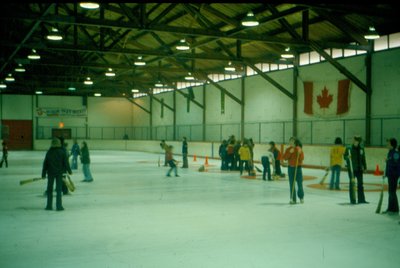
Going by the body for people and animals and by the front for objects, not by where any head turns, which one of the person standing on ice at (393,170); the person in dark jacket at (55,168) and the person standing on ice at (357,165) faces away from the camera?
the person in dark jacket

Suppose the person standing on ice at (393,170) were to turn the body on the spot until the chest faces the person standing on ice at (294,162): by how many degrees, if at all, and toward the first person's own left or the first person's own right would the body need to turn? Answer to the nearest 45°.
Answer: approximately 45° to the first person's own right

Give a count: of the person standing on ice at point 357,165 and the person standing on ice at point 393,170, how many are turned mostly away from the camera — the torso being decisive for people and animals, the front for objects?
0

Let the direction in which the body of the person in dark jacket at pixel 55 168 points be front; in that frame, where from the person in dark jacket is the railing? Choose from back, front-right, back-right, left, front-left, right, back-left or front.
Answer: front-right

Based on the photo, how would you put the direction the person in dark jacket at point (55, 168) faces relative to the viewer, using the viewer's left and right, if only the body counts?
facing away from the viewer

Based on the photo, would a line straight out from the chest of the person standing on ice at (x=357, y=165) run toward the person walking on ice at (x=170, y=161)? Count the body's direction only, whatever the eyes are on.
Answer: no

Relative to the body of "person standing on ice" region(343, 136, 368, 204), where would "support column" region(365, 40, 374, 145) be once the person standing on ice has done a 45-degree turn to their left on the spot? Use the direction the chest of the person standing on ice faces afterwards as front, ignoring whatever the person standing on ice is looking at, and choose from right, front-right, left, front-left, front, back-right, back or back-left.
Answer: back-left

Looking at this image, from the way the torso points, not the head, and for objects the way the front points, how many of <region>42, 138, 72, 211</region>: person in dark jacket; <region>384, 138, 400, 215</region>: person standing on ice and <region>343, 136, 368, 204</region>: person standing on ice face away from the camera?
1

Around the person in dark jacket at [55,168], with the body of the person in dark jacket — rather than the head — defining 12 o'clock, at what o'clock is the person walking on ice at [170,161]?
The person walking on ice is roughly at 1 o'clock from the person in dark jacket.

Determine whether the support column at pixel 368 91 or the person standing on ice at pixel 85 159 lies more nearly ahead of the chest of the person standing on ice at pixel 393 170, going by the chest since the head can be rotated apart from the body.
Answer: the person standing on ice

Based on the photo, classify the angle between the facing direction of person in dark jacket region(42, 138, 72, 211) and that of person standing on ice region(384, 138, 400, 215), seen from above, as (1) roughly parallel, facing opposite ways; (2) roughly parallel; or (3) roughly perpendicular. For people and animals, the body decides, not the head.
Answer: roughly perpendicular

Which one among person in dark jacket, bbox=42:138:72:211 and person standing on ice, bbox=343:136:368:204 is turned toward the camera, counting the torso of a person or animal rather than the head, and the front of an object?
the person standing on ice

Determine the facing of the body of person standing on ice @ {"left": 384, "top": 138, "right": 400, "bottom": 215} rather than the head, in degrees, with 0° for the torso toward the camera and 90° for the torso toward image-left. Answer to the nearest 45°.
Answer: approximately 45°

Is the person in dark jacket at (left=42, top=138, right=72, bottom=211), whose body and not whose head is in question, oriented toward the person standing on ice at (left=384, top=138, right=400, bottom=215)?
no

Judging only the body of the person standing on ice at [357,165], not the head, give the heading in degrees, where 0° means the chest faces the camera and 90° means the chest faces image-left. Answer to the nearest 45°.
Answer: approximately 0°
